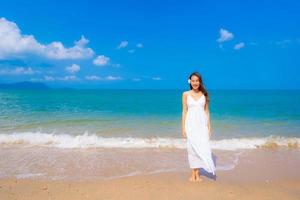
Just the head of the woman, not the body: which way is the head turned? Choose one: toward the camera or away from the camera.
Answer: toward the camera

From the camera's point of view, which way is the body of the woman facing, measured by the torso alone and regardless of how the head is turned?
toward the camera
